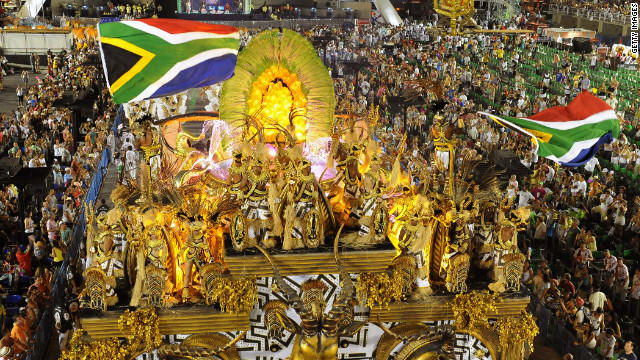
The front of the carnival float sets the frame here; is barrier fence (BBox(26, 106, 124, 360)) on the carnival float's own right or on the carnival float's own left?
on the carnival float's own right

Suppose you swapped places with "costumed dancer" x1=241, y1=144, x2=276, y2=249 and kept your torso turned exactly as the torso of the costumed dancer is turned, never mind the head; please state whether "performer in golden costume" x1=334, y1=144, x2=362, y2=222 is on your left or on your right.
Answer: on your left

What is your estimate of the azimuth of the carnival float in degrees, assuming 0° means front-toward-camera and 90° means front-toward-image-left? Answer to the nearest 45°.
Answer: approximately 0°

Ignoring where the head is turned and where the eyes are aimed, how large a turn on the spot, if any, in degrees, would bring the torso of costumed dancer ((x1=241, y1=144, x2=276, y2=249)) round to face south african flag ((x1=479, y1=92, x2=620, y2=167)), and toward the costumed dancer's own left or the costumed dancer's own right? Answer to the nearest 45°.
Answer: approximately 90° to the costumed dancer's own left

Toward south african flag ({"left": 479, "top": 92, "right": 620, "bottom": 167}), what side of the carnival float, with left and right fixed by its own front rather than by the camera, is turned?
left

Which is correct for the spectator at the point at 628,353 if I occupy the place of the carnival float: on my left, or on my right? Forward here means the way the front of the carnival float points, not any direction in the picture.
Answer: on my left

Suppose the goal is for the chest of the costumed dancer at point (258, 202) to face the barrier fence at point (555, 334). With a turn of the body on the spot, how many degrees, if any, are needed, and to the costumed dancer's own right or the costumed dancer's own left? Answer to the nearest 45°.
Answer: approximately 90° to the costumed dancer's own left

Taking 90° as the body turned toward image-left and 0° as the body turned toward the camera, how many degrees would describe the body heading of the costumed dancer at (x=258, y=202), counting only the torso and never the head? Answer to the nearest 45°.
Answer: approximately 0°

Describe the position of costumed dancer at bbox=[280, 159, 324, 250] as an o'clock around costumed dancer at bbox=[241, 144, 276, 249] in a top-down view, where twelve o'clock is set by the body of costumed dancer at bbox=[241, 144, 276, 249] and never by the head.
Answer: costumed dancer at bbox=[280, 159, 324, 250] is roughly at 10 o'clock from costumed dancer at bbox=[241, 144, 276, 249].
